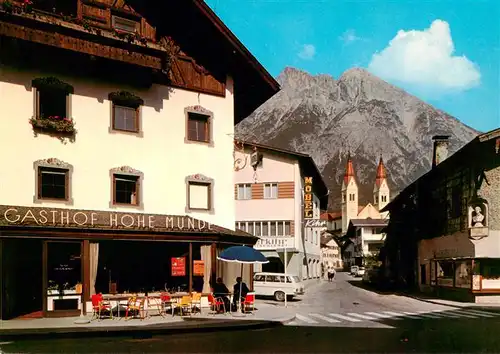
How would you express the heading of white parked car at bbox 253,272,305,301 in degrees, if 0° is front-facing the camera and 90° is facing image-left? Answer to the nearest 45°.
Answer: approximately 315°

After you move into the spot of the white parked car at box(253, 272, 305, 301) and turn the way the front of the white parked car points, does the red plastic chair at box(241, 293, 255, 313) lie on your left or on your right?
on your right

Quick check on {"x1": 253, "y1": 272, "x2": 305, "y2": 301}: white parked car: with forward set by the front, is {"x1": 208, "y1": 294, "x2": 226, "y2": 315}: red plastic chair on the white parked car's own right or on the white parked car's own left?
on the white parked car's own right
